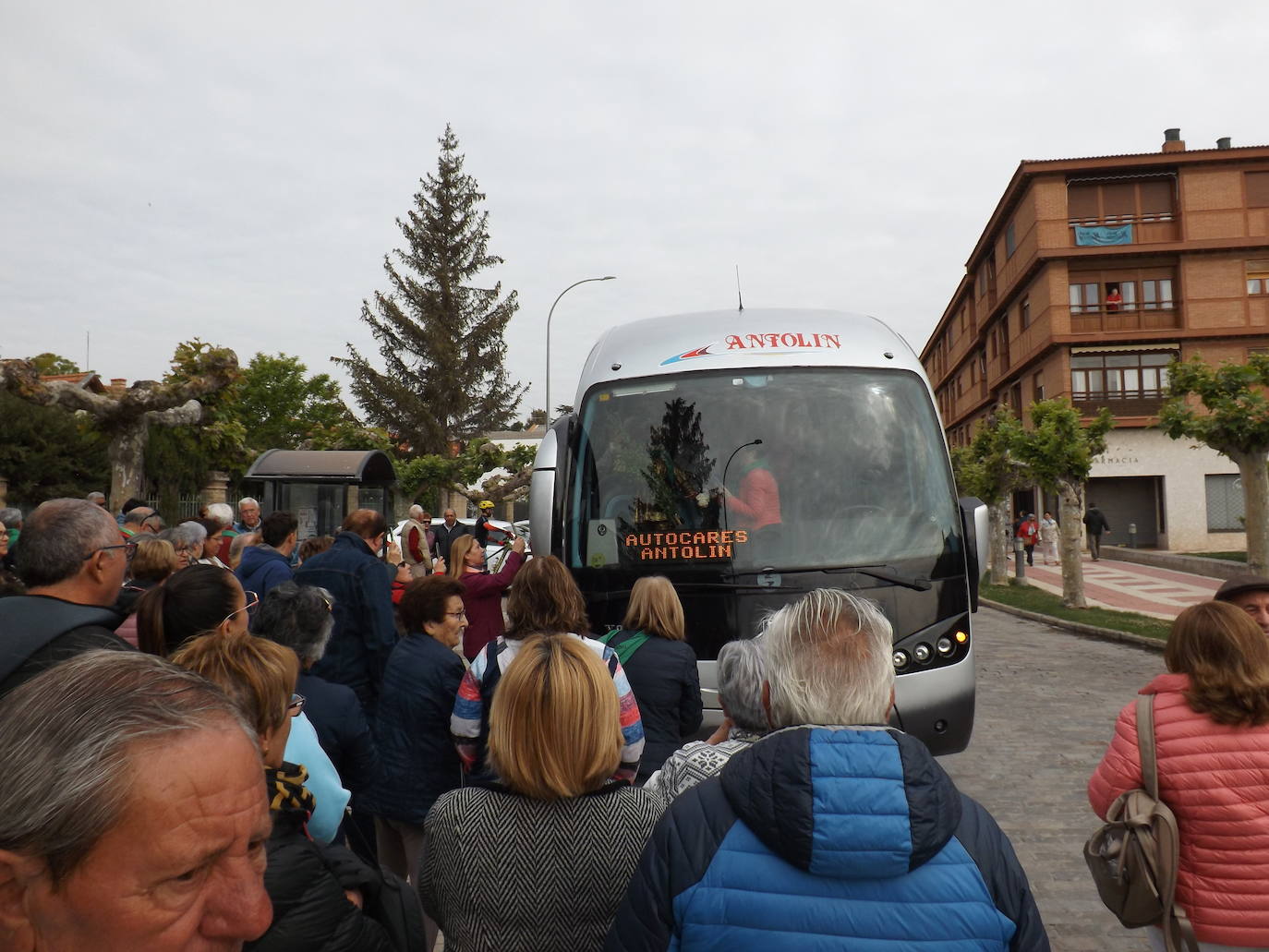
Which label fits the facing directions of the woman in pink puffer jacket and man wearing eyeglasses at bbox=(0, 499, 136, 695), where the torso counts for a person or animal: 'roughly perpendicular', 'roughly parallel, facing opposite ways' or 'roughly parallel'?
roughly parallel

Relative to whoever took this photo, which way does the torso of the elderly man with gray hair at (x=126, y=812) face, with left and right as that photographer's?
facing the viewer and to the right of the viewer

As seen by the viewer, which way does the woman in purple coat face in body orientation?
to the viewer's right

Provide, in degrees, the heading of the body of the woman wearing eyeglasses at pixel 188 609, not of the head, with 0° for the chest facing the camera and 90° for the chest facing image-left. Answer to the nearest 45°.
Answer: approximately 225°

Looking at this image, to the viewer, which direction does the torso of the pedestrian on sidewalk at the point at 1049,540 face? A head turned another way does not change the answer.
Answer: toward the camera

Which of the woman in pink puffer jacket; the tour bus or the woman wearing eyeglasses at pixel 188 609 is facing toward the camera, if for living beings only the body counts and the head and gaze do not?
the tour bus

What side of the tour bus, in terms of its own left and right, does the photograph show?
front

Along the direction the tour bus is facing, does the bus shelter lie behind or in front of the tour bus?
behind

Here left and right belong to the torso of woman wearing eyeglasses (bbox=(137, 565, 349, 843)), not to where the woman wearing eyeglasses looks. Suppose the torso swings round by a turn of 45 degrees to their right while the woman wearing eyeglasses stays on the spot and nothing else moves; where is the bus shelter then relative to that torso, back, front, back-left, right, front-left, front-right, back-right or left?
left

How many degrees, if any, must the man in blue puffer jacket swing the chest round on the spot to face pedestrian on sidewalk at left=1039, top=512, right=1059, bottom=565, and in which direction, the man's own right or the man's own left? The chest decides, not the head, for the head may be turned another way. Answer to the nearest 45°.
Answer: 0° — they already face them

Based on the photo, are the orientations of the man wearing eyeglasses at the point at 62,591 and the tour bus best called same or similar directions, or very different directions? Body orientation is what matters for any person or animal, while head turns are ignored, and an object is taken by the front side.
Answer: very different directions

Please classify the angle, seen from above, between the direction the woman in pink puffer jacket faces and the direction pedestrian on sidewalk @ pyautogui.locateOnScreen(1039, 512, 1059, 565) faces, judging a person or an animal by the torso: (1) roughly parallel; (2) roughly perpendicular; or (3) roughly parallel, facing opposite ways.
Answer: roughly parallel, facing opposite ways

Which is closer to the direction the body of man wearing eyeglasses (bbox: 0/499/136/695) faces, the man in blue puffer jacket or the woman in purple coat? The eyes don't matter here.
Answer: the woman in purple coat

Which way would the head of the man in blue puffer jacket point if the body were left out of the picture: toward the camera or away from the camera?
away from the camera

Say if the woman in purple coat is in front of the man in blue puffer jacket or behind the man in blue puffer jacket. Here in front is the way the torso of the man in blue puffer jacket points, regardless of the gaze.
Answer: in front

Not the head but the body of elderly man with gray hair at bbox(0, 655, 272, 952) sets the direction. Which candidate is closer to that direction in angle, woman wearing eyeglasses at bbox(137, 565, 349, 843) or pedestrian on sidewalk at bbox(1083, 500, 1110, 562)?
the pedestrian on sidewalk
